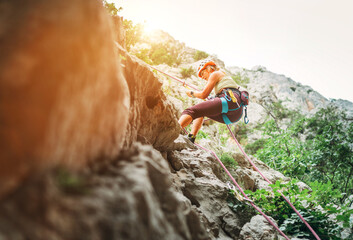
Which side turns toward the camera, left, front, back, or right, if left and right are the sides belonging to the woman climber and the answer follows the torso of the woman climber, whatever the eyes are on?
left

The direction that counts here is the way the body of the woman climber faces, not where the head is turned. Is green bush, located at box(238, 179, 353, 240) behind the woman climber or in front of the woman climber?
behind
